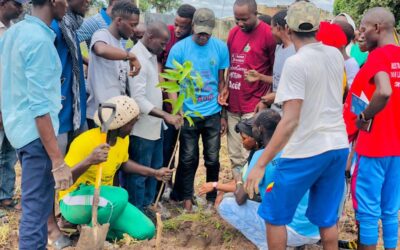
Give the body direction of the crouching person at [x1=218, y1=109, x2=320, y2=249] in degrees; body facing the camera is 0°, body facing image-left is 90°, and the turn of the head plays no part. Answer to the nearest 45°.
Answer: approximately 90°

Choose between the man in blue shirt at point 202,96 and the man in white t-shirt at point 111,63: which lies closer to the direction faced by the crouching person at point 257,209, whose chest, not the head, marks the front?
the man in white t-shirt

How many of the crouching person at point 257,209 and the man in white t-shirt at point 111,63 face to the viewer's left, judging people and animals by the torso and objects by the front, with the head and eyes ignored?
1

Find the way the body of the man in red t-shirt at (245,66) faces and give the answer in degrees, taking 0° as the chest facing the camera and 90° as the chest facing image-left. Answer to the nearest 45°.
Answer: approximately 45°

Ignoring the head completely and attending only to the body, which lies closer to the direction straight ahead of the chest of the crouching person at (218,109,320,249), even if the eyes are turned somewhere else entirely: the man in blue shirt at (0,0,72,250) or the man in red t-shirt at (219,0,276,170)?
the man in blue shirt

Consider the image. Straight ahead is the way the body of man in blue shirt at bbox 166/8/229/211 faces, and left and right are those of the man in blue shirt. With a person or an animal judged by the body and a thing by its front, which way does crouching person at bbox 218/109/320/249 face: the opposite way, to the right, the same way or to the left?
to the right

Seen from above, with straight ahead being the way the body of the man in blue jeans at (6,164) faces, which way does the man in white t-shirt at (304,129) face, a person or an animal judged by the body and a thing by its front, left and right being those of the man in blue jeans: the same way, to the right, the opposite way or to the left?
to the left

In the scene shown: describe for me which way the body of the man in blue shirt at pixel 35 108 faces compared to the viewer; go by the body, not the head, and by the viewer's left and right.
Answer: facing to the right of the viewer

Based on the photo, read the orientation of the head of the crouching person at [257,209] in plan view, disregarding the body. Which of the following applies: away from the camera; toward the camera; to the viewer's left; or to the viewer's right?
to the viewer's left

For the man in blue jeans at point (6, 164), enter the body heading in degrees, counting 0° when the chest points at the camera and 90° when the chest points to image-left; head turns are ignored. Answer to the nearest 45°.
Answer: approximately 270°

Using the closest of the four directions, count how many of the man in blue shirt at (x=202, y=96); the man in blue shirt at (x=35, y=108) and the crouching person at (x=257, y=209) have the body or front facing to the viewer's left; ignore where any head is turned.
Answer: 1
